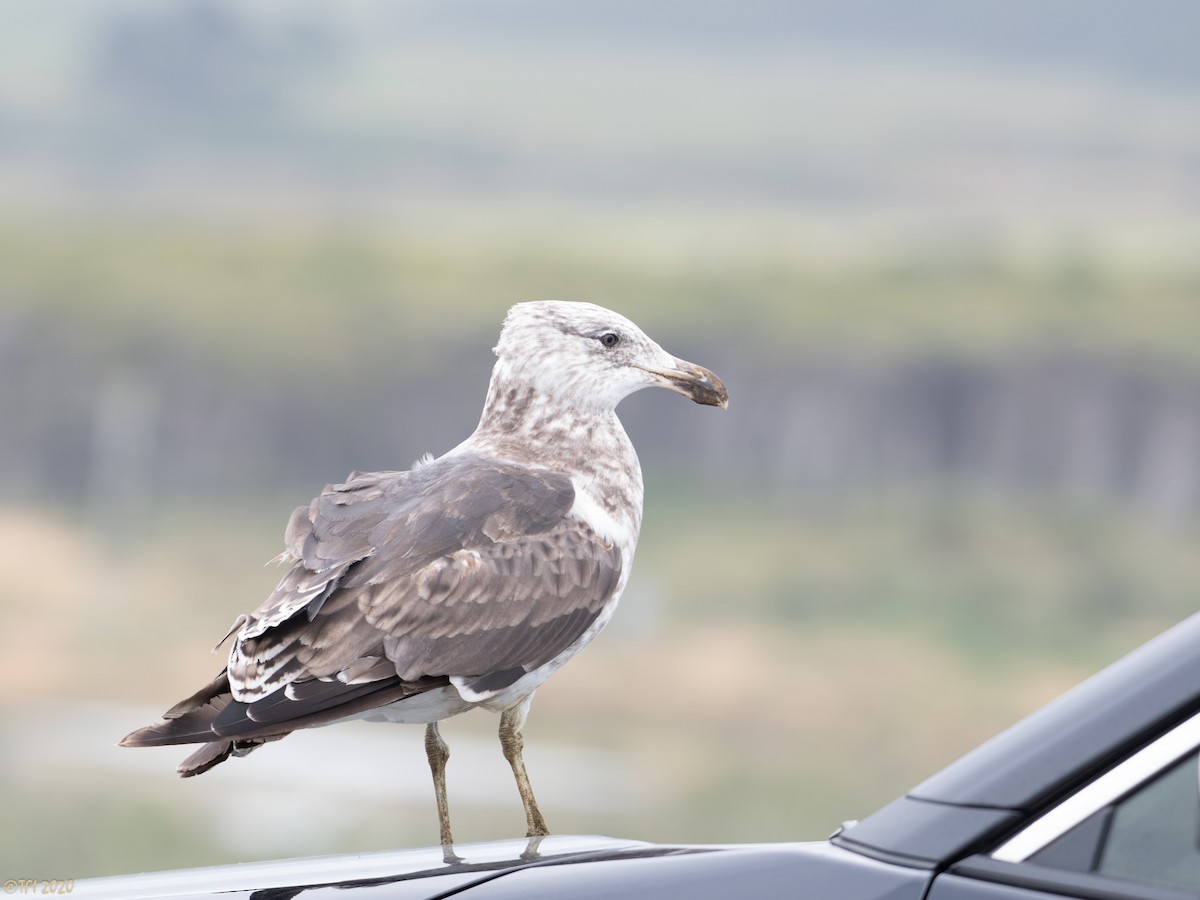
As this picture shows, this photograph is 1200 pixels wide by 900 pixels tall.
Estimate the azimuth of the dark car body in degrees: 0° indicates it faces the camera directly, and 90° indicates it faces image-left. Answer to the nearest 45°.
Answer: approximately 90°
